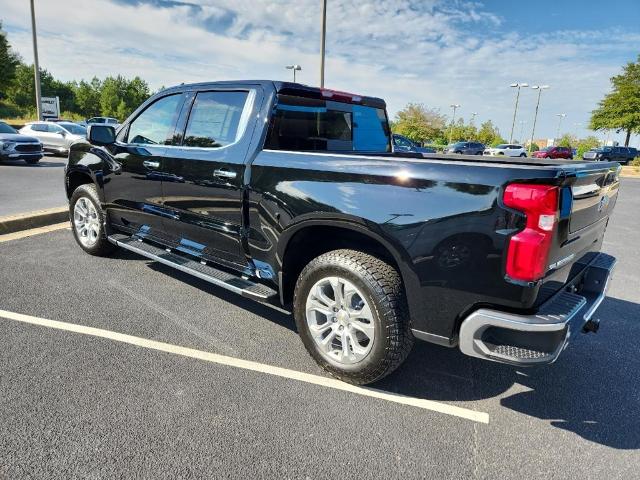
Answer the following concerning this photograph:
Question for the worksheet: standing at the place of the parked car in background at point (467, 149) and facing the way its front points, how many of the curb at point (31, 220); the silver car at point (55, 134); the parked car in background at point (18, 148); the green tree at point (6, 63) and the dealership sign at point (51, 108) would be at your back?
0

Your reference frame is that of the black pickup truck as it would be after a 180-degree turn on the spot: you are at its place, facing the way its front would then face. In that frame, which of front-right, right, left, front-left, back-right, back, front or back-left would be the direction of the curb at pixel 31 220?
back

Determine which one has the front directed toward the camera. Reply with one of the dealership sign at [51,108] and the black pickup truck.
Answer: the dealership sign

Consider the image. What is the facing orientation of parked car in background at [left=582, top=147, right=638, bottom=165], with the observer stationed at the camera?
facing the viewer and to the left of the viewer

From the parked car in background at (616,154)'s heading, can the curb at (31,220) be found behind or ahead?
ahead

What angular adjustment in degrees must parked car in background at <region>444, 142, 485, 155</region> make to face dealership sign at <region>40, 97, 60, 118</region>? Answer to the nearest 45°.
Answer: approximately 45° to its right

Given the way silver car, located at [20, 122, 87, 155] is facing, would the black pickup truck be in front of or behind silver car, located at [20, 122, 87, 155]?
in front

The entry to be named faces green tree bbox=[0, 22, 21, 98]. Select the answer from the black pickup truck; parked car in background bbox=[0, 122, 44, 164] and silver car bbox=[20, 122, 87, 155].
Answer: the black pickup truck

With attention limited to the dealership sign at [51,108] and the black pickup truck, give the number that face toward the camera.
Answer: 1

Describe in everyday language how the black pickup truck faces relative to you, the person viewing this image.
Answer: facing away from the viewer and to the left of the viewer

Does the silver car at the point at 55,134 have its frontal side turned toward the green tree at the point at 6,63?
no

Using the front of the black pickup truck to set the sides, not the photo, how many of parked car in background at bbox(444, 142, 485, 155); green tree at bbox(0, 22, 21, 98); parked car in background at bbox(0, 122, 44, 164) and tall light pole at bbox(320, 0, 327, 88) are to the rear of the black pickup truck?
0

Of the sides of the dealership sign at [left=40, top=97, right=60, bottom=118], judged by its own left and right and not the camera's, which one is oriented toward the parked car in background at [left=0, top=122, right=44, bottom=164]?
front

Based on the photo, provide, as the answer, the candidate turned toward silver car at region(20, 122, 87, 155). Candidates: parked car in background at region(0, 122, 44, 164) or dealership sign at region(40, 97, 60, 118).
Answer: the dealership sign

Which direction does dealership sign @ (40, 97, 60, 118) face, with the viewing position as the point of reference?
facing the viewer
